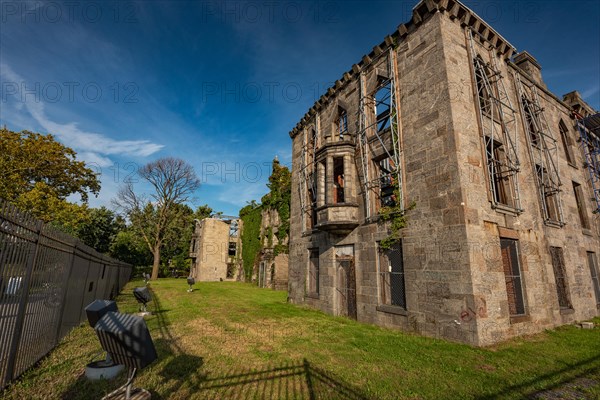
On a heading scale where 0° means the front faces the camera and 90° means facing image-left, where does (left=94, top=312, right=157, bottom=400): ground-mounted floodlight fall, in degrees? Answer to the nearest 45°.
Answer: approximately 225°

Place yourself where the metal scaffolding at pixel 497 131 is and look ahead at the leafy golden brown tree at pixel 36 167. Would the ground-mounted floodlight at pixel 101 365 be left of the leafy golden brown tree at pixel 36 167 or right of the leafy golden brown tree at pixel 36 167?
left

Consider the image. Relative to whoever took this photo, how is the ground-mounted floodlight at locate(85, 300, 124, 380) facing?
facing away from the viewer and to the right of the viewer

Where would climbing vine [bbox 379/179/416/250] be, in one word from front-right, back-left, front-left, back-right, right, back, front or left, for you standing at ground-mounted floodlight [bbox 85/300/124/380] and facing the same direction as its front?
front-right

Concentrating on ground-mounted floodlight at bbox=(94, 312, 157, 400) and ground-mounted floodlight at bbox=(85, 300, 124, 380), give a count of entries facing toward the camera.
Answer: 0

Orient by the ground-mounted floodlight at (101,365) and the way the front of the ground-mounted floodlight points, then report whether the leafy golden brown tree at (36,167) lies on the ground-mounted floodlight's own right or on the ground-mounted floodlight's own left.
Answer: on the ground-mounted floodlight's own left

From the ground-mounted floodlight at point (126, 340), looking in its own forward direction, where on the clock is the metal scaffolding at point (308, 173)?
The metal scaffolding is roughly at 12 o'clock from the ground-mounted floodlight.

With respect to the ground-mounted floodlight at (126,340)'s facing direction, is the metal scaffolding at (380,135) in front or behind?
in front

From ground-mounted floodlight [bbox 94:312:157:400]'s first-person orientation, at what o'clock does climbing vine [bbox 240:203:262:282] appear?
The climbing vine is roughly at 11 o'clock from the ground-mounted floodlight.

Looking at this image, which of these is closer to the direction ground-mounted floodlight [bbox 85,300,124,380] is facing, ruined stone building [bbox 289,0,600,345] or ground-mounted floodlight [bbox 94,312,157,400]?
the ruined stone building

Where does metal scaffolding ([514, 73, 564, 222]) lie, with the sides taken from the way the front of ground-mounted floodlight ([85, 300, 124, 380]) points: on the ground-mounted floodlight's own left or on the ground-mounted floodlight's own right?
on the ground-mounted floodlight's own right

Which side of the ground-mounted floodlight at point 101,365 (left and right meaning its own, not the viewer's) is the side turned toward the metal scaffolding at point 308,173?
front

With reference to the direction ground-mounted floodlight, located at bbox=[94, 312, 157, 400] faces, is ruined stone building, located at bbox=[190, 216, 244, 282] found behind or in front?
in front

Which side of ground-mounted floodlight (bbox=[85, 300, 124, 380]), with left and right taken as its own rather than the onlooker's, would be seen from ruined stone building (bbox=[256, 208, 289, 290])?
front
